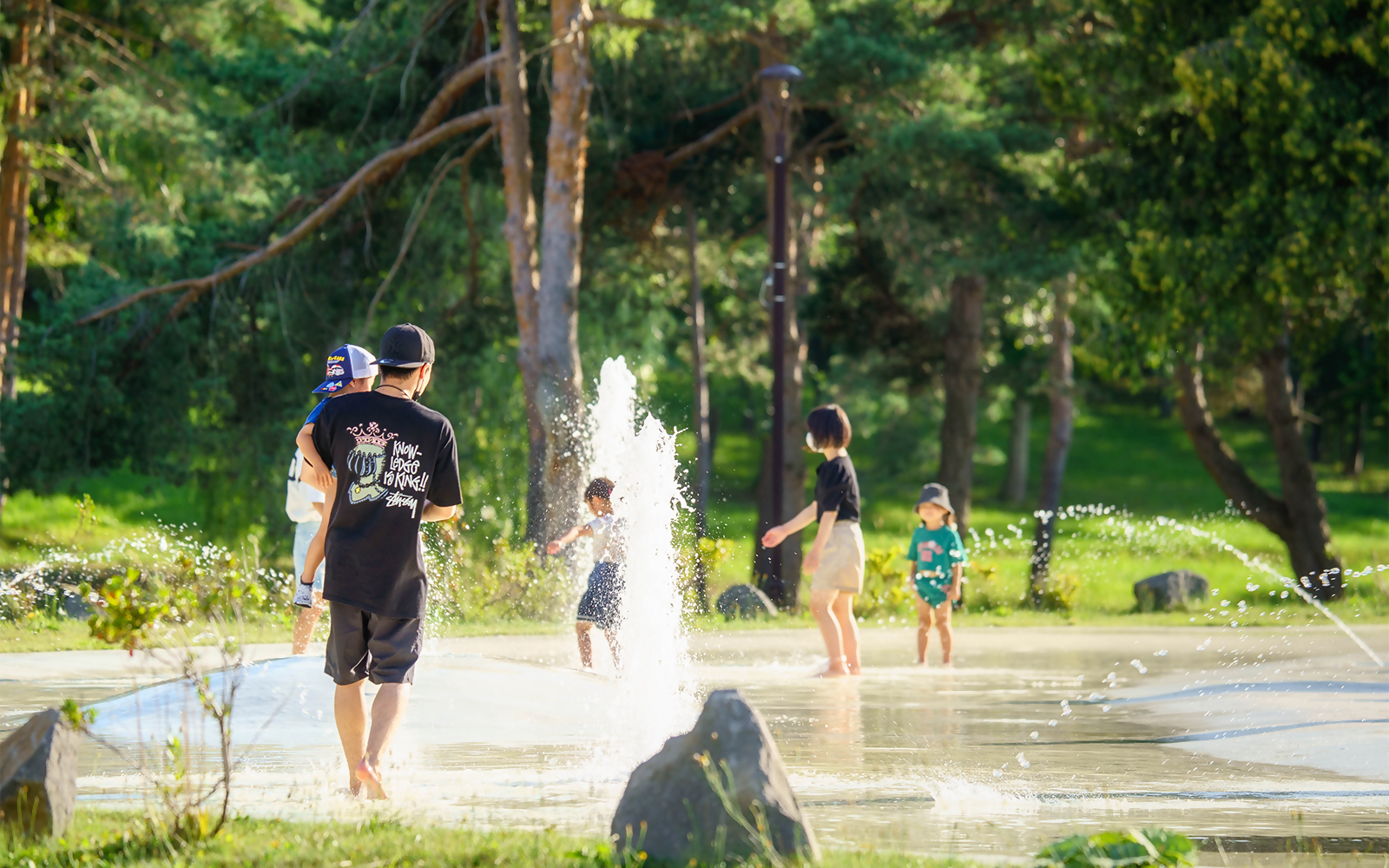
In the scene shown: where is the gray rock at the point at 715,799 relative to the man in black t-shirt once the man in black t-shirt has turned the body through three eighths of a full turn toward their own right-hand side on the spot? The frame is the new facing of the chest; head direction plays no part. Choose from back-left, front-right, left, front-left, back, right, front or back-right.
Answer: front

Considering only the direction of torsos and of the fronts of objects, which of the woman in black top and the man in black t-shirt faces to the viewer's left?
the woman in black top

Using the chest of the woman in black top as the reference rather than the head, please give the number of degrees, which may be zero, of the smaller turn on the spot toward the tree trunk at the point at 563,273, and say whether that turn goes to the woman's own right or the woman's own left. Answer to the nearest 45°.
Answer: approximately 90° to the woman's own right

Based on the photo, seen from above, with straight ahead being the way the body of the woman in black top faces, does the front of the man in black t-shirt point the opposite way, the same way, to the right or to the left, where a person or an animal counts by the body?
to the right

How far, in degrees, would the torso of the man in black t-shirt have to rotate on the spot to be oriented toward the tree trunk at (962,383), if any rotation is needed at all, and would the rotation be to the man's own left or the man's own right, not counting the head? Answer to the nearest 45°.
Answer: approximately 45° to the man's own right

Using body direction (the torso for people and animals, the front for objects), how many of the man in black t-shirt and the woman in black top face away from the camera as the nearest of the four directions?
1

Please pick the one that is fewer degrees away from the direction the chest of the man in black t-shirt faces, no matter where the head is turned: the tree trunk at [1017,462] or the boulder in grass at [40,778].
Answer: the tree trunk

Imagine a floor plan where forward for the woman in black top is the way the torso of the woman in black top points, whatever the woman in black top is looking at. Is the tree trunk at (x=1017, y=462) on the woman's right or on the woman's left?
on the woman's right

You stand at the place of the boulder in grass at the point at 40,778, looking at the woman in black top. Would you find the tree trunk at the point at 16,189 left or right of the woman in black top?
left

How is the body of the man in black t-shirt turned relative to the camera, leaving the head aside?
away from the camera

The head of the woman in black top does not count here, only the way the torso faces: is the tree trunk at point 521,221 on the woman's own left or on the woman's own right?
on the woman's own right

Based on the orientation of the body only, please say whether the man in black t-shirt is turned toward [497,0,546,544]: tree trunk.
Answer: yes

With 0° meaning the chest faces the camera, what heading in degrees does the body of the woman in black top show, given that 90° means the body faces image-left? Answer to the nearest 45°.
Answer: approximately 90°
